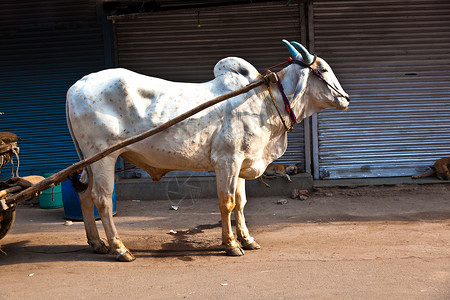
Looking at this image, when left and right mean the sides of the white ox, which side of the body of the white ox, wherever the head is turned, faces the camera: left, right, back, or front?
right

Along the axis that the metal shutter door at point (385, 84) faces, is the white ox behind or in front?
in front

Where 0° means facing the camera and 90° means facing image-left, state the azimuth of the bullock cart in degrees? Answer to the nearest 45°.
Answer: approximately 270°

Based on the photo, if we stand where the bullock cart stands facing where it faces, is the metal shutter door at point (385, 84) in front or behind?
in front

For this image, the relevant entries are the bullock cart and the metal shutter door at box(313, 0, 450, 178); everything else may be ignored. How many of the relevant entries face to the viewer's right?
1

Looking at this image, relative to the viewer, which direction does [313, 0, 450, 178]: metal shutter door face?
toward the camera

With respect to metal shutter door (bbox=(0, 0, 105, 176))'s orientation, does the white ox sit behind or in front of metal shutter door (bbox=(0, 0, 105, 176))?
in front

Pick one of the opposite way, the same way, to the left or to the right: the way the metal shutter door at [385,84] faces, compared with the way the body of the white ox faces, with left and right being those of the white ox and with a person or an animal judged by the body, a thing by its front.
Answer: to the right

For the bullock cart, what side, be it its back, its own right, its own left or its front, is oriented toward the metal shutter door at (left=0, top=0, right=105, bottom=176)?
left

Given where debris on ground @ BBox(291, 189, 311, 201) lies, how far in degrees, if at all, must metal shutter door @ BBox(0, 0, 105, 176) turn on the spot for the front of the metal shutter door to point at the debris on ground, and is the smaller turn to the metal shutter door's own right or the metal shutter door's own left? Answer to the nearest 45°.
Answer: approximately 45° to the metal shutter door's own left

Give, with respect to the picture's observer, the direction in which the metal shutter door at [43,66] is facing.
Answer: facing the viewer

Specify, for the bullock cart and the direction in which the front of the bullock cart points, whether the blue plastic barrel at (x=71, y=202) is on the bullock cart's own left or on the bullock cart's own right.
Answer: on the bullock cart's own left

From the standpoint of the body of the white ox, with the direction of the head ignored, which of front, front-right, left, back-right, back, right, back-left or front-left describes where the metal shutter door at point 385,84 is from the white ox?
front-left

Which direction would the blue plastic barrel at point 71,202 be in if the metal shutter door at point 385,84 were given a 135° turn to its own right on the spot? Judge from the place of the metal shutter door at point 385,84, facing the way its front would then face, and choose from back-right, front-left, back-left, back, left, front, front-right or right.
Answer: left

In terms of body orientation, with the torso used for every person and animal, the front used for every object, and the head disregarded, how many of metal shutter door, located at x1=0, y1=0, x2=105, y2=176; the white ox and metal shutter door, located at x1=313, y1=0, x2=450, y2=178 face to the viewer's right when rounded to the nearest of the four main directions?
1
